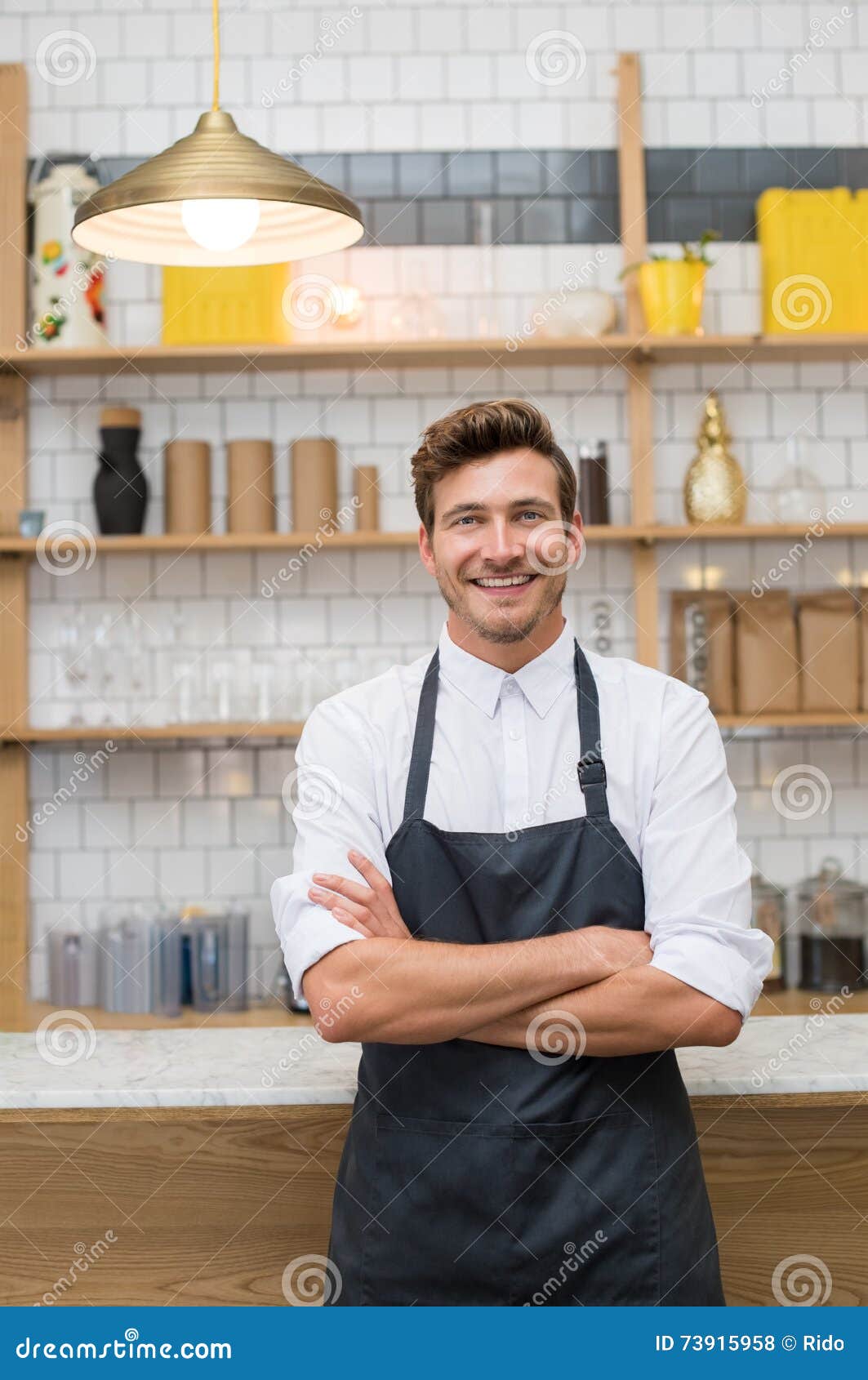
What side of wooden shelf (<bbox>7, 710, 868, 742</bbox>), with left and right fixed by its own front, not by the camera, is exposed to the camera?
front

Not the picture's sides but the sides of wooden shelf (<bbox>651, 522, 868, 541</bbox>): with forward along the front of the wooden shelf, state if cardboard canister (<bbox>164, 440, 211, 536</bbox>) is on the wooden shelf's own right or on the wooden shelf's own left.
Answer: on the wooden shelf's own right

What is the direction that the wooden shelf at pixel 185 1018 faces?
toward the camera

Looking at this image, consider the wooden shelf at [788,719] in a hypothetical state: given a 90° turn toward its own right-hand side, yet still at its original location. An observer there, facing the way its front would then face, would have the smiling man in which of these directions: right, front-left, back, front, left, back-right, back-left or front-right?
left

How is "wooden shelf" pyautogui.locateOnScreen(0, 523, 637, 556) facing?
toward the camera

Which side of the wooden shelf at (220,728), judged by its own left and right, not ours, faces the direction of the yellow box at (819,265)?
left

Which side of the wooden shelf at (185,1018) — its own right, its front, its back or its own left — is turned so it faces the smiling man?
front

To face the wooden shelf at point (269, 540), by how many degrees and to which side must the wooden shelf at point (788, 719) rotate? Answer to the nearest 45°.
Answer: approximately 90° to its right

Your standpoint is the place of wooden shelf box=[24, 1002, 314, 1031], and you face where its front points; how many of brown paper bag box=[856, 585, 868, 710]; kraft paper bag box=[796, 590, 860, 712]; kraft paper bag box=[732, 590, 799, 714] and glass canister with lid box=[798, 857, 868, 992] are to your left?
4

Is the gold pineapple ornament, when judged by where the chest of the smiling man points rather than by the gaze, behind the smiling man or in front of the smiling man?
behind
